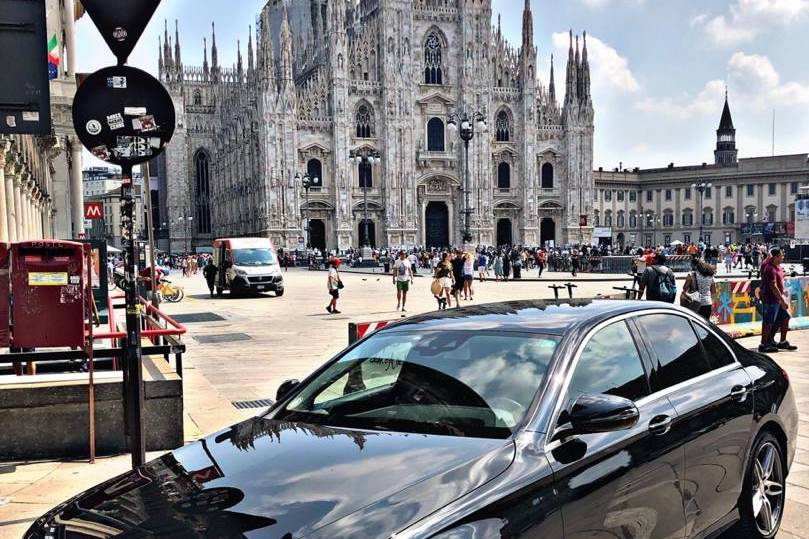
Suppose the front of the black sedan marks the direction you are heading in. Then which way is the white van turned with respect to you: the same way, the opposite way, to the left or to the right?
to the left

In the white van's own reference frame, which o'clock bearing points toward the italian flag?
The italian flag is roughly at 2 o'clock from the white van.

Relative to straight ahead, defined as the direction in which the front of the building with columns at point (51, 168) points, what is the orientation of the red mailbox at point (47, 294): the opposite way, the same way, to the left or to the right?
to the right

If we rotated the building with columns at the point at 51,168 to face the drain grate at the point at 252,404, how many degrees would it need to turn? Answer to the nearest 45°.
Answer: approximately 90° to its right

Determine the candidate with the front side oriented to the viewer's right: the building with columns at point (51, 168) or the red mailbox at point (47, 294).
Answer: the building with columns

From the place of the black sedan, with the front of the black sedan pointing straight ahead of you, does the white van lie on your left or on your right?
on your right

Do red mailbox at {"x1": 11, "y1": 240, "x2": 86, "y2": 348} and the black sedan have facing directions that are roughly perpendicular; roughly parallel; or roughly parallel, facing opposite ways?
roughly perpendicular
